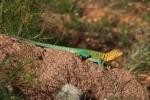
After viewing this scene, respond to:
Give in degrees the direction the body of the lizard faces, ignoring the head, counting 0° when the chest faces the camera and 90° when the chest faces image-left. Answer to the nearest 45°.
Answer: approximately 270°
